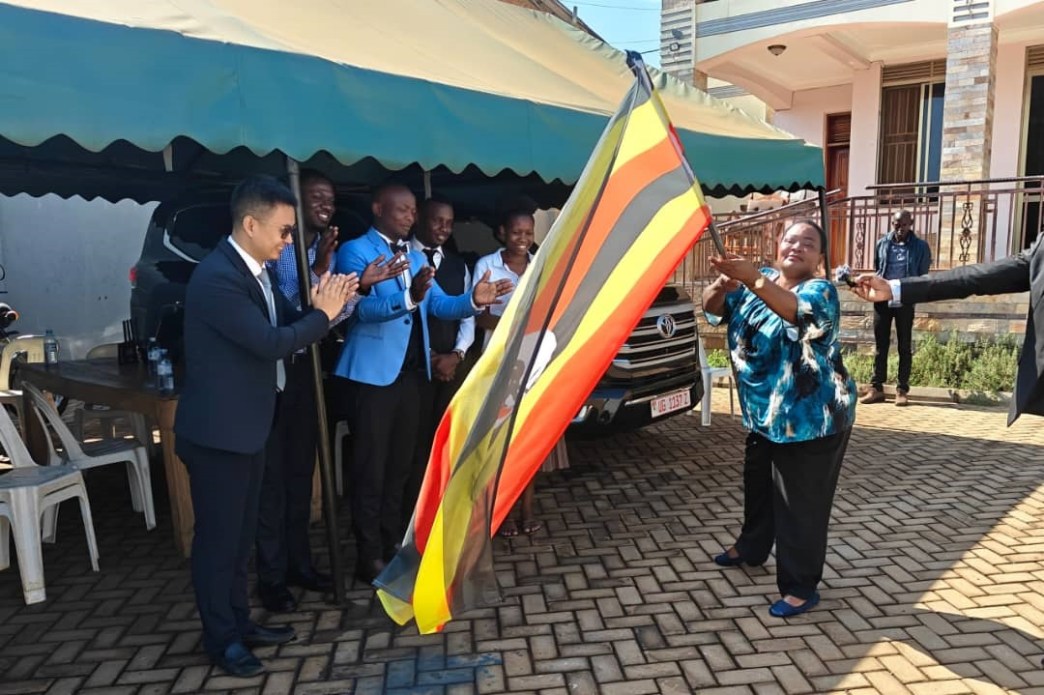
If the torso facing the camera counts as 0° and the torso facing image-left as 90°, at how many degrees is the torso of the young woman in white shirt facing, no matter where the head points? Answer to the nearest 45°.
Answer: approximately 0°

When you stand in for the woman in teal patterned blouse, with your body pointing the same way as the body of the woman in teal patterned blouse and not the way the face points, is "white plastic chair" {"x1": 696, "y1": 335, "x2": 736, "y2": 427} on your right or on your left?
on your right

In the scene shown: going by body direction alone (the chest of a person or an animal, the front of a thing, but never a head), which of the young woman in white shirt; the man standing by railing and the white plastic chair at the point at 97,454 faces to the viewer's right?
the white plastic chair

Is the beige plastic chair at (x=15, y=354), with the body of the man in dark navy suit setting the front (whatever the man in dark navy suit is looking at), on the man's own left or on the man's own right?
on the man's own left

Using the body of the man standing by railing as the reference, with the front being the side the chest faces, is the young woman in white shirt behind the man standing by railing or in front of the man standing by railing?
in front

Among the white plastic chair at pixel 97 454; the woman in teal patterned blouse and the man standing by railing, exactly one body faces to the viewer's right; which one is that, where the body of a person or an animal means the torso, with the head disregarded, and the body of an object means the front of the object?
the white plastic chair

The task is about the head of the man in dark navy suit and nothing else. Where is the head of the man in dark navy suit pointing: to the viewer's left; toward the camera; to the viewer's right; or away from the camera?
to the viewer's right

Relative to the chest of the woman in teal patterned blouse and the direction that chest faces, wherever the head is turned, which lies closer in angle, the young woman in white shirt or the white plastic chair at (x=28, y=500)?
the white plastic chair

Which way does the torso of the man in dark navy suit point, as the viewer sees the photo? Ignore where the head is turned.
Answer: to the viewer's right

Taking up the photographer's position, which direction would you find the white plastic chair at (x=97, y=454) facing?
facing to the right of the viewer

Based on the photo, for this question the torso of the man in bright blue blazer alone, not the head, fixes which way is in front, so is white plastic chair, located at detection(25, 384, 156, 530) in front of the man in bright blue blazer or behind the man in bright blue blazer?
behind
